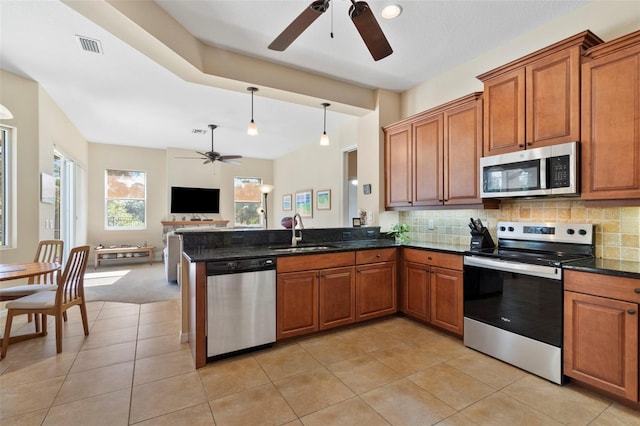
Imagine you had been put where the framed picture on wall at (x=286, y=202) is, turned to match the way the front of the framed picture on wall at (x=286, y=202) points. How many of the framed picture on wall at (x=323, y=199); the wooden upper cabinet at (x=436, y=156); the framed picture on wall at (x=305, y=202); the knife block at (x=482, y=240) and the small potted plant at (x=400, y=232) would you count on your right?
0

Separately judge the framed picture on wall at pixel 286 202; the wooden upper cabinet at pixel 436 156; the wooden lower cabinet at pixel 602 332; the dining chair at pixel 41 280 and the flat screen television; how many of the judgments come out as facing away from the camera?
0

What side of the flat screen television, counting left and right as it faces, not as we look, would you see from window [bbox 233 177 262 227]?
left

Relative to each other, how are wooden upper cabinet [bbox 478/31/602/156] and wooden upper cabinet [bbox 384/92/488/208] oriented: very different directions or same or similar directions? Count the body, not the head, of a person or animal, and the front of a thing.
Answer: same or similar directions

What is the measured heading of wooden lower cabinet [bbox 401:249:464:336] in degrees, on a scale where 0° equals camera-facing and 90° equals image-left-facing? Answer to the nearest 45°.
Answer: approximately 45°

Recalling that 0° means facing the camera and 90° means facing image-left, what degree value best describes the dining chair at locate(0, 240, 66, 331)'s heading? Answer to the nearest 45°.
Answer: approximately 45°

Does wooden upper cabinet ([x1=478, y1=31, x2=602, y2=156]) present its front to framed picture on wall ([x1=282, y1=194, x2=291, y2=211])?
no

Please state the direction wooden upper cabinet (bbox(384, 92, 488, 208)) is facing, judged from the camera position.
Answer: facing the viewer and to the left of the viewer

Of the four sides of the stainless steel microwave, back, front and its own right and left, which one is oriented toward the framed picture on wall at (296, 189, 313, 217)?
right

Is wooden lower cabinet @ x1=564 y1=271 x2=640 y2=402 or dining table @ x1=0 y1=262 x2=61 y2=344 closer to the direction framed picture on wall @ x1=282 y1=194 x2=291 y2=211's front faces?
the dining table

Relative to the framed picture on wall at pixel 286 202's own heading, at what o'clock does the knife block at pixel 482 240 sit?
The knife block is roughly at 10 o'clock from the framed picture on wall.

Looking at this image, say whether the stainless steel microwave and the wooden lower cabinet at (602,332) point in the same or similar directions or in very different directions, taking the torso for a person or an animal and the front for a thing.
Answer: same or similar directions

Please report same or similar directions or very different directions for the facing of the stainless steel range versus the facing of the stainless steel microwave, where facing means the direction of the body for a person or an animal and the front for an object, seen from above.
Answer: same or similar directions

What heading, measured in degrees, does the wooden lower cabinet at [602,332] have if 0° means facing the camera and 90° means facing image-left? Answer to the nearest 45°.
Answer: approximately 45°

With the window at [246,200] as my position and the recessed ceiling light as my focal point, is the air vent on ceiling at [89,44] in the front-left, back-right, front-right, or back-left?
front-right

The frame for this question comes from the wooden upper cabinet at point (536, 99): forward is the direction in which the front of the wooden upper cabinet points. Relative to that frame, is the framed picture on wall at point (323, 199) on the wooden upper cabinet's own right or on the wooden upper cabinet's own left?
on the wooden upper cabinet's own right

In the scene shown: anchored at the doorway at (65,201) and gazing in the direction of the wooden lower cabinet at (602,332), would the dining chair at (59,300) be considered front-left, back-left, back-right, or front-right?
front-right

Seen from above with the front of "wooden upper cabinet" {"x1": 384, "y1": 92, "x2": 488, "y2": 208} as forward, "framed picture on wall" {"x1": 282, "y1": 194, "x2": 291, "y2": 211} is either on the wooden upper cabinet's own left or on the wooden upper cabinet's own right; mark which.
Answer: on the wooden upper cabinet's own right

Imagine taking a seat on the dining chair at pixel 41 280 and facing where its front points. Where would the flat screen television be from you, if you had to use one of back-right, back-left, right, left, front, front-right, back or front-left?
back

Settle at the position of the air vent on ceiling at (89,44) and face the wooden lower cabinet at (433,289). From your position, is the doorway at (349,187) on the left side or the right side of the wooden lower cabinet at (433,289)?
left
